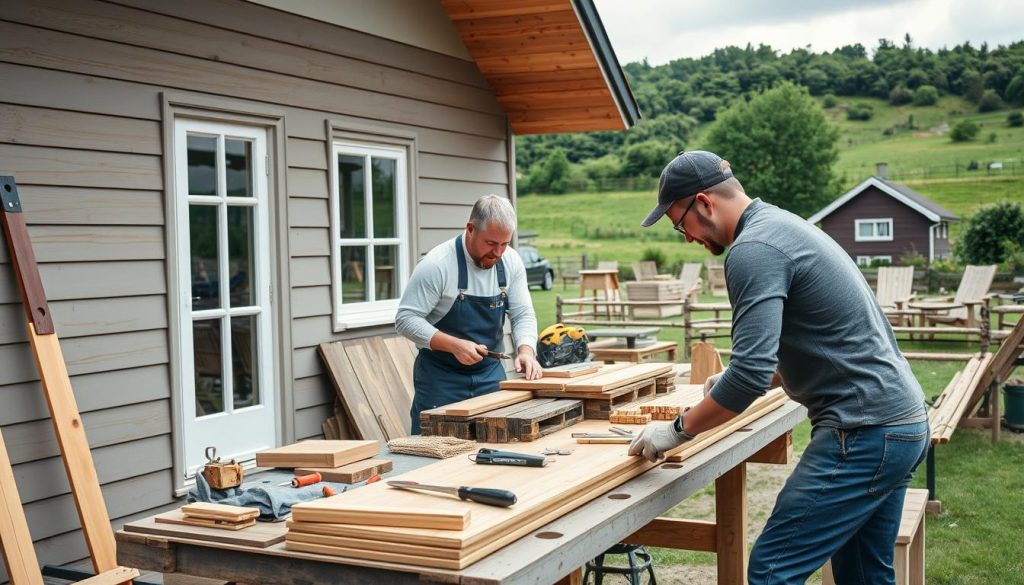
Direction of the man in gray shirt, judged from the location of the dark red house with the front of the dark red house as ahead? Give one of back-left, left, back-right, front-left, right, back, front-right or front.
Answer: front

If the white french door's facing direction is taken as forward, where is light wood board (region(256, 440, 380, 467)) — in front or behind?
in front

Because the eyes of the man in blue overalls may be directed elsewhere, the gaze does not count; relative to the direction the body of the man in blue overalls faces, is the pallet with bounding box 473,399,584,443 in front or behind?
in front

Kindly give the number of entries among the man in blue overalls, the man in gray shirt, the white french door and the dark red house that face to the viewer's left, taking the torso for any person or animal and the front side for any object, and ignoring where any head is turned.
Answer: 1

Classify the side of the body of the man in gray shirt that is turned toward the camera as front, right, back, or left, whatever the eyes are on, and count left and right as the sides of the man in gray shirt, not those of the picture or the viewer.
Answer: left

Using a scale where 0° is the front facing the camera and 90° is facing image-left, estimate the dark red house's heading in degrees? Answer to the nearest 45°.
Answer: approximately 0°

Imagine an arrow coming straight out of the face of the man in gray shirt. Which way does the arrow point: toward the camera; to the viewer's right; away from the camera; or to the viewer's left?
to the viewer's left

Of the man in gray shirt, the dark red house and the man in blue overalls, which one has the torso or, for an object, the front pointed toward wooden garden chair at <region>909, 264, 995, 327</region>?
the dark red house

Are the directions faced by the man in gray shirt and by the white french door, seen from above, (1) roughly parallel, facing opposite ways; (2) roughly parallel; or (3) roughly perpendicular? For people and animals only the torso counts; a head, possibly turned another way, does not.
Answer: roughly parallel, facing opposite ways

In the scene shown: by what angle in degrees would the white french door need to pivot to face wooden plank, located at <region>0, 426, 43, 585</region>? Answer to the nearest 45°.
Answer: approximately 90° to its right

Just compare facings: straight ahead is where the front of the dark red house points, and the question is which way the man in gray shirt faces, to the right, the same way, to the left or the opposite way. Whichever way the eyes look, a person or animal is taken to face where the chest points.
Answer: to the right

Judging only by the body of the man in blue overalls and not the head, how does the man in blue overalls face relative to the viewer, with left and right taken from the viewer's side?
facing the viewer and to the right of the viewer

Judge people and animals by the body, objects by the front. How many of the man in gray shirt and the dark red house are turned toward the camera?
1

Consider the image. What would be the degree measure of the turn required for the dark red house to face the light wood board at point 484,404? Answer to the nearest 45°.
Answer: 0° — it already faces it

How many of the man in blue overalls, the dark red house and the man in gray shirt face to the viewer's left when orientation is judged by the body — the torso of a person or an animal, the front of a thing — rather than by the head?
1

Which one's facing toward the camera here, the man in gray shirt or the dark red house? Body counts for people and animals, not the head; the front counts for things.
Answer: the dark red house

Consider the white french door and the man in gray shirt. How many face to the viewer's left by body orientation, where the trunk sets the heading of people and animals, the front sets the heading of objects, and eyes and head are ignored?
1

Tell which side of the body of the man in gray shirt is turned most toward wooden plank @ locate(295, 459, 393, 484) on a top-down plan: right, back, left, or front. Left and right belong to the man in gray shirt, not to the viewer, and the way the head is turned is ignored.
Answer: front

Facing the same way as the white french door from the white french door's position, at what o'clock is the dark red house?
The dark red house is roughly at 9 o'clock from the white french door.
